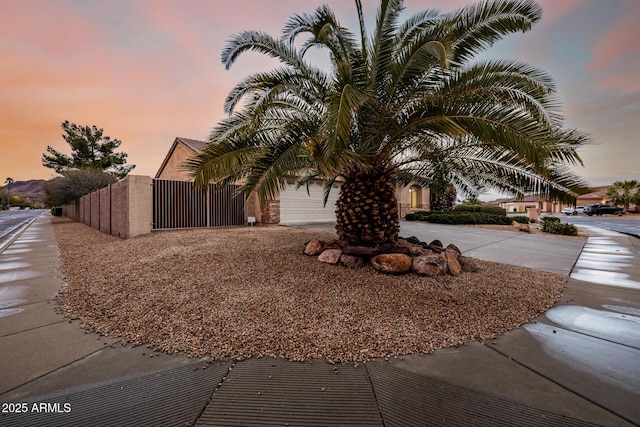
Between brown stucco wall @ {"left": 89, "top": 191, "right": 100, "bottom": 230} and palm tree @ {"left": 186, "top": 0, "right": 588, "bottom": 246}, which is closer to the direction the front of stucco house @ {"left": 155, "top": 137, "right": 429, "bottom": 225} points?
the palm tree

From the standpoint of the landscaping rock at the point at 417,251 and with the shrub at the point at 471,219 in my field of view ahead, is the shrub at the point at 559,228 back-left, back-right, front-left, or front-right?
front-right

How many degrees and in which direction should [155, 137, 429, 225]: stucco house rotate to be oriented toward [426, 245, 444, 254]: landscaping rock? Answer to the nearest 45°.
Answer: approximately 45° to its right

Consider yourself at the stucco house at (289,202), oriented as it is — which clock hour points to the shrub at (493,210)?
The shrub is roughly at 10 o'clock from the stucco house.

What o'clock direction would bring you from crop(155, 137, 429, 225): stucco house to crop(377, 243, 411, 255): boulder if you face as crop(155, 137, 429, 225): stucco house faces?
The boulder is roughly at 1 o'clock from the stucco house.

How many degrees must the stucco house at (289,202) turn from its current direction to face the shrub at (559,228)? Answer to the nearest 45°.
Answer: approximately 45° to its left

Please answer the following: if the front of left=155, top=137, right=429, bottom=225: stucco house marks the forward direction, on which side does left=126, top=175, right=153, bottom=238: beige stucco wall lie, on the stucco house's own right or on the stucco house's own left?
on the stucco house's own right

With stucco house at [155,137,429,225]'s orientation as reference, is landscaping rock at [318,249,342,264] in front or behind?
in front

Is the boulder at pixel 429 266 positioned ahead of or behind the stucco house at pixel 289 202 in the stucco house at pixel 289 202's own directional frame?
ahead

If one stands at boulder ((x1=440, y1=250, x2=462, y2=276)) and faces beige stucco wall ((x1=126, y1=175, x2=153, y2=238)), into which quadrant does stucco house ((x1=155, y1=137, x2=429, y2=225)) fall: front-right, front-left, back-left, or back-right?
front-right

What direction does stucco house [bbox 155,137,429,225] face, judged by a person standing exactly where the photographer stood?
facing the viewer and to the right of the viewer

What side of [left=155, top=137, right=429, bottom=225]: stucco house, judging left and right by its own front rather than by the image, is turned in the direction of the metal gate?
right

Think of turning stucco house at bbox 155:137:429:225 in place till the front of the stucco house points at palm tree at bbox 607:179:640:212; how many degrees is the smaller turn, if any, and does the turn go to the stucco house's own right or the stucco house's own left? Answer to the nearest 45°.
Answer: approximately 45° to the stucco house's own left
